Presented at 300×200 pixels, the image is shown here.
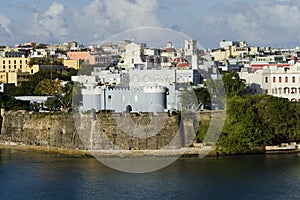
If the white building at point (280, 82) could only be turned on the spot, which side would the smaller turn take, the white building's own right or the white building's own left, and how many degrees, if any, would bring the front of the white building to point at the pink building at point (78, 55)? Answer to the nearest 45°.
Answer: approximately 135° to the white building's own right

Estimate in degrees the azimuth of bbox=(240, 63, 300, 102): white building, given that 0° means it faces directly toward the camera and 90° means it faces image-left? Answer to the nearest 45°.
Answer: approximately 0°

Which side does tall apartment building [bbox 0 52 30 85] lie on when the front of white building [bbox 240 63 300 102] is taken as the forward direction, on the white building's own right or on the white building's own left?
on the white building's own right

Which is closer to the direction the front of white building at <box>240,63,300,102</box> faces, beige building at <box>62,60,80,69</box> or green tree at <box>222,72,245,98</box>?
the green tree

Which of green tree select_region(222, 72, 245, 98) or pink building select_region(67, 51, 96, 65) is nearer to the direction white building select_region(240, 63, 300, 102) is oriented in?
the green tree

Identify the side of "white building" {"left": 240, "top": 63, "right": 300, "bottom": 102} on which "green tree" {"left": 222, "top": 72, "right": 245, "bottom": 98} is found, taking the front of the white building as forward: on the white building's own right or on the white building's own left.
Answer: on the white building's own right
